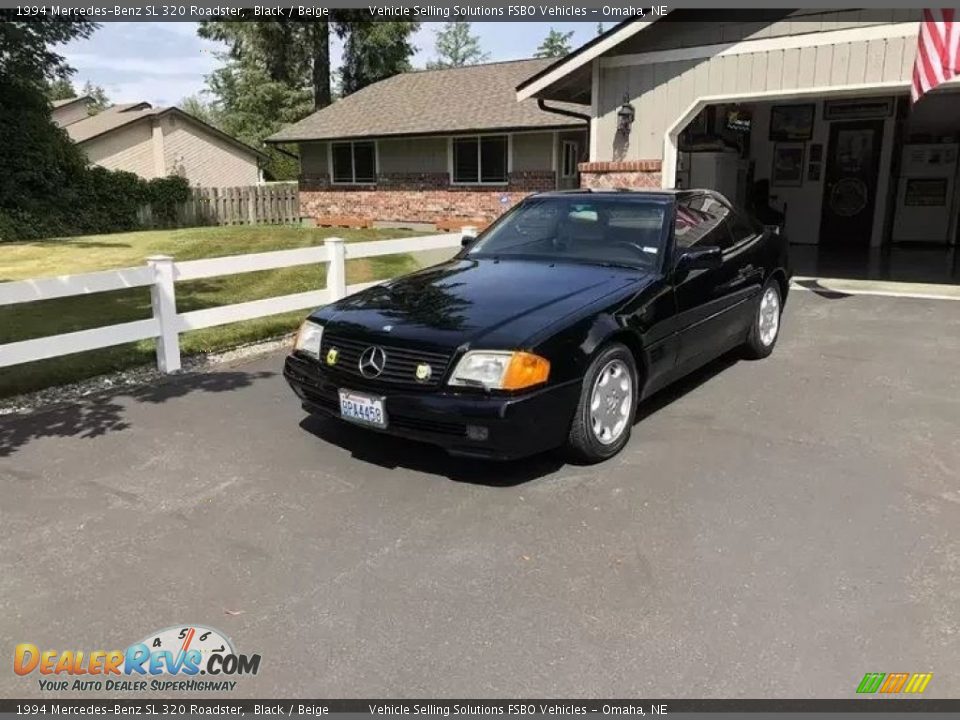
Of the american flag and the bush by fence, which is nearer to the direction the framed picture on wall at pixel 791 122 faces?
the american flag

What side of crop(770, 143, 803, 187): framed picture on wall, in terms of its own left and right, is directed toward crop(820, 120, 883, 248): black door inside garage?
left

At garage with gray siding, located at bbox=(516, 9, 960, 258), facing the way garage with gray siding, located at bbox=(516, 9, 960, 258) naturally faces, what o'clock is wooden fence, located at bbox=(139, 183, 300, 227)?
The wooden fence is roughly at 4 o'clock from the garage with gray siding.

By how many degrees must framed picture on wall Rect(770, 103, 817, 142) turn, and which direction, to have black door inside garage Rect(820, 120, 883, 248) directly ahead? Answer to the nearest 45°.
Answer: approximately 90° to its left

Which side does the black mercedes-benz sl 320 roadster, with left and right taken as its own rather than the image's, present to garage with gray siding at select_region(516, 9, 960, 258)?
back

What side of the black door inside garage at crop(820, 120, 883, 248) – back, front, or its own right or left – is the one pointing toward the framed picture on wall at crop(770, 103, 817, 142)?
right

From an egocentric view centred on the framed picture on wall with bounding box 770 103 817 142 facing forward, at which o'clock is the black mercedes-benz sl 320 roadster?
The black mercedes-benz sl 320 roadster is roughly at 12 o'clock from the framed picture on wall.

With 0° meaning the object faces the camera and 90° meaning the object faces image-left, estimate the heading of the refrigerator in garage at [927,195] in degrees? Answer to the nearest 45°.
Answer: approximately 0°
